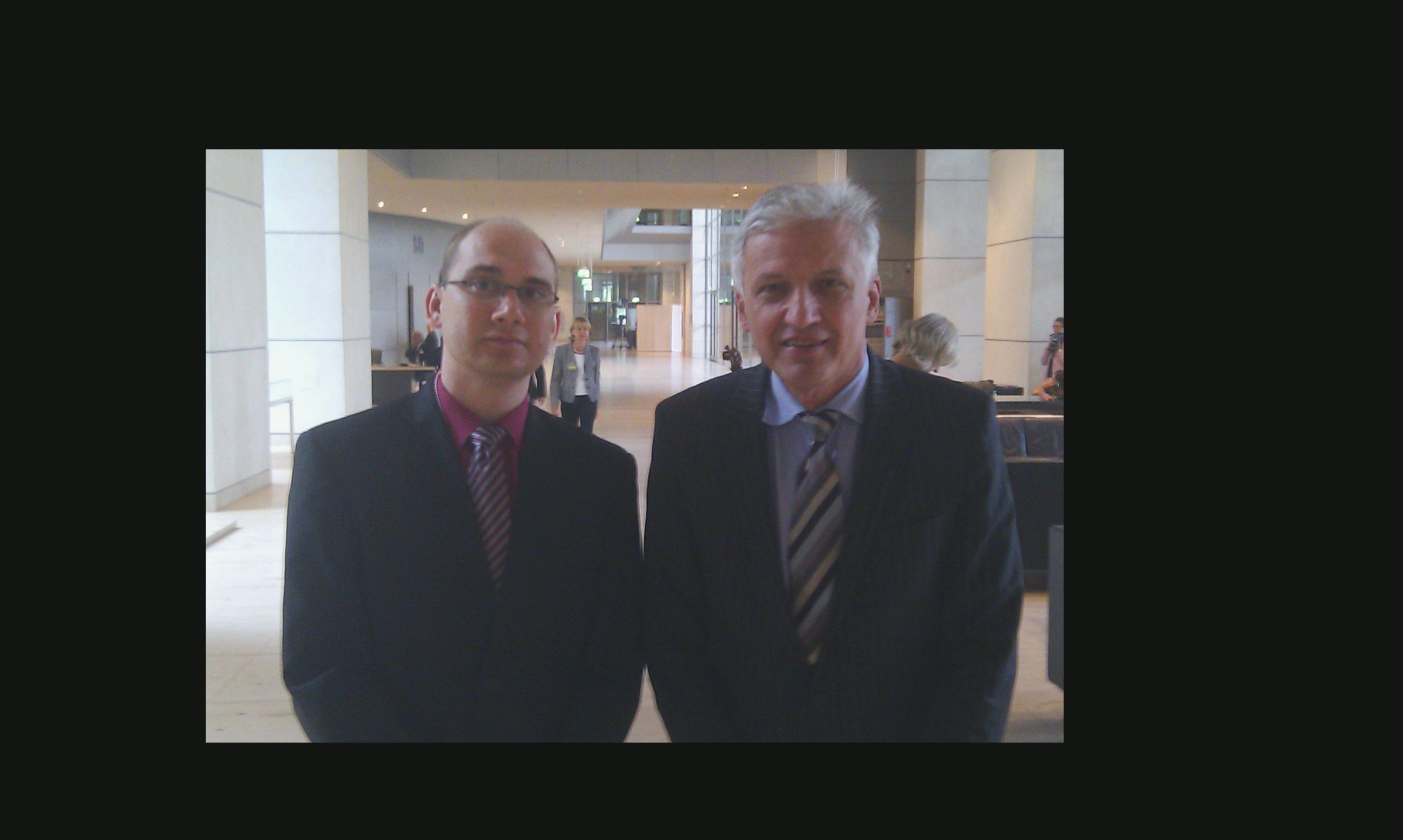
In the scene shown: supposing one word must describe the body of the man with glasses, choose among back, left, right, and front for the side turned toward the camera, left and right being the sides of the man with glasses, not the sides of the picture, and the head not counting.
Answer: front

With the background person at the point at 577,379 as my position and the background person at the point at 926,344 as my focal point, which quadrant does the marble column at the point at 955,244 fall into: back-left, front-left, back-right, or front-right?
front-left

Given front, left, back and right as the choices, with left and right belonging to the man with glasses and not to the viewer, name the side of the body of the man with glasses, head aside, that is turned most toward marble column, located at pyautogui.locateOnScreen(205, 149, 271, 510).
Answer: back

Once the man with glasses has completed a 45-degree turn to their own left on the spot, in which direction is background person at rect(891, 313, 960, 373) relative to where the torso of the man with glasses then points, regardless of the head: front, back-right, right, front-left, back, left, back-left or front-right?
front-left

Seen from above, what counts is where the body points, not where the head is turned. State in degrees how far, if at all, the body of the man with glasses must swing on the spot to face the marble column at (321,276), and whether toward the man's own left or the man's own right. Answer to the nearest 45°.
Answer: approximately 135° to the man's own right

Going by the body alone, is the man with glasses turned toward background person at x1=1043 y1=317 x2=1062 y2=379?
no

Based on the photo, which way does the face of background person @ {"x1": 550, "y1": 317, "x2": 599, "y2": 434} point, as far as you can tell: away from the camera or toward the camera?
toward the camera

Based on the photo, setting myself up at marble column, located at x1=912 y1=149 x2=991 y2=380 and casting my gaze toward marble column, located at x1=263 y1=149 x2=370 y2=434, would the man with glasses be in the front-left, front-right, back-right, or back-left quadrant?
front-left
